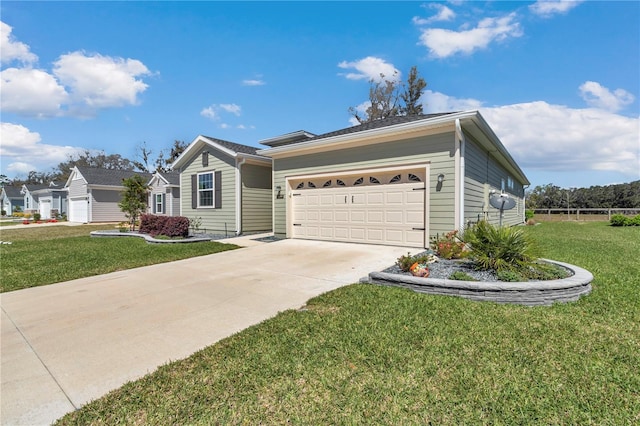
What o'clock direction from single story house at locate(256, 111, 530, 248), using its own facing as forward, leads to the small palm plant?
The small palm plant is roughly at 10 o'clock from the single story house.

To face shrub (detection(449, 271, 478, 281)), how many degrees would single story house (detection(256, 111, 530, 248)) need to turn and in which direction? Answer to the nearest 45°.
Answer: approximately 45° to its left

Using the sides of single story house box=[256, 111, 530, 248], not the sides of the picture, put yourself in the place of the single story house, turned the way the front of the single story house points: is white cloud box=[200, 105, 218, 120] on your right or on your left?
on your right

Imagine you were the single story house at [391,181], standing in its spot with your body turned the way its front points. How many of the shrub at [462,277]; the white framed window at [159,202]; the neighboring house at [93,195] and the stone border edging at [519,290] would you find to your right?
2

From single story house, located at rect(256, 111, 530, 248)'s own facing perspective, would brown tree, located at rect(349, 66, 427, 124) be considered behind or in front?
behind

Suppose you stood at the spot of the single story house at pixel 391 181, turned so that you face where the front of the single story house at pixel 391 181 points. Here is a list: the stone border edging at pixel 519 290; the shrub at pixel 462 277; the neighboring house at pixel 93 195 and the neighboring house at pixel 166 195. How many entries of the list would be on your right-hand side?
2

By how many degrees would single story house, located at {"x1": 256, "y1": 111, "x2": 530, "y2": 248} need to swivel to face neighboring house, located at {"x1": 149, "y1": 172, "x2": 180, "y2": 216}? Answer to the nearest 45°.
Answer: approximately 90° to its right

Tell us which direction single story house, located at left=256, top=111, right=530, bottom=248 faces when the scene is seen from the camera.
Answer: facing the viewer and to the left of the viewer

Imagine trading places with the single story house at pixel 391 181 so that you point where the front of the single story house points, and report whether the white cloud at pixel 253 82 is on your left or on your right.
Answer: on your right

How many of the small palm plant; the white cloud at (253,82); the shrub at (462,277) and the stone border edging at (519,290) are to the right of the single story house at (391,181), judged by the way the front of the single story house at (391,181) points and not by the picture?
1

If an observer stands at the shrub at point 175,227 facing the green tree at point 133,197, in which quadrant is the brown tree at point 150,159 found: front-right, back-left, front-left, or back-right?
front-right

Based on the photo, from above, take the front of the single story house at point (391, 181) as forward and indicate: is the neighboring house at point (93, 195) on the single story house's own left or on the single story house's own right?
on the single story house's own right
